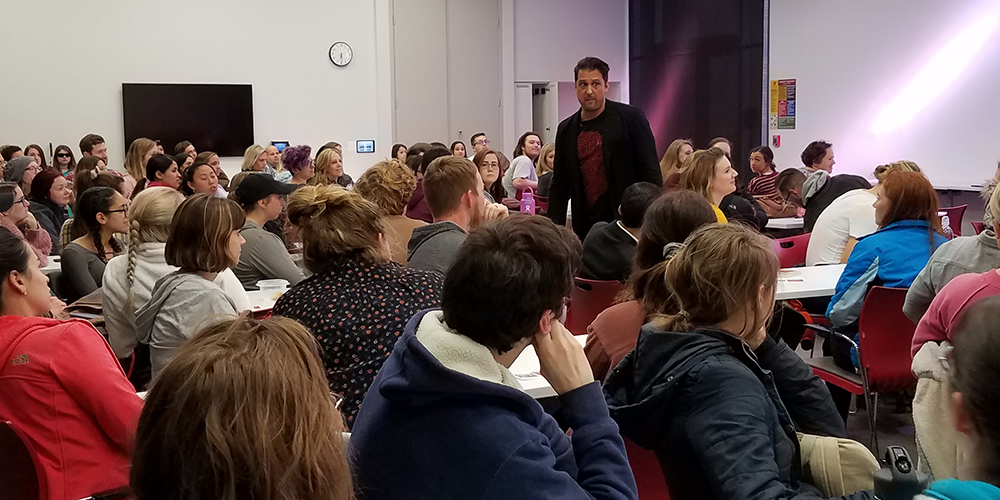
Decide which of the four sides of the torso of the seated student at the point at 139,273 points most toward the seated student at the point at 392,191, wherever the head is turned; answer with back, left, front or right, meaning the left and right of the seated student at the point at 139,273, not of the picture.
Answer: front

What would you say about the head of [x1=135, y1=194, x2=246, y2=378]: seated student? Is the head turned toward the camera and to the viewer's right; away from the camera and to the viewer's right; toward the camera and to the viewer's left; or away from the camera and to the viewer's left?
away from the camera and to the viewer's right

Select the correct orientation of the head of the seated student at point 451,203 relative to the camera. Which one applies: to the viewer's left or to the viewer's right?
to the viewer's right

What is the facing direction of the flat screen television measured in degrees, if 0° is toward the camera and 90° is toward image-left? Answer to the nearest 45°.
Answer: approximately 0°

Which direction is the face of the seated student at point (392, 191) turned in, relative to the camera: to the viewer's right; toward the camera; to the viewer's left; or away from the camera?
away from the camera

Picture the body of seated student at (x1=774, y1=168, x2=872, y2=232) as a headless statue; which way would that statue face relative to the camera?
to the viewer's left

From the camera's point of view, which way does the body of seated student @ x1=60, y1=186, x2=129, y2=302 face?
to the viewer's right

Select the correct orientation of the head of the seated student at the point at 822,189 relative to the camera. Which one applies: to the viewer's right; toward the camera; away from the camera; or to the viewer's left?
to the viewer's left

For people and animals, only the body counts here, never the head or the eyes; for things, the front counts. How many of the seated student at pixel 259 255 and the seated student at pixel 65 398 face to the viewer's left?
0

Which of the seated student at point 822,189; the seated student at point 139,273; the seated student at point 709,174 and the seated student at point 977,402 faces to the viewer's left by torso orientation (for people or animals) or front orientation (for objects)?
the seated student at point 822,189

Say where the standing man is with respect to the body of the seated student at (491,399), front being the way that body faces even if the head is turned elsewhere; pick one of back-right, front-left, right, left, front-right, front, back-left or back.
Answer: front-left
